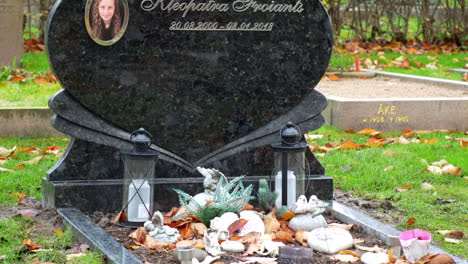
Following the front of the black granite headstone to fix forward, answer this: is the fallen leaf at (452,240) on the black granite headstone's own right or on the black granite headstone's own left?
on the black granite headstone's own left

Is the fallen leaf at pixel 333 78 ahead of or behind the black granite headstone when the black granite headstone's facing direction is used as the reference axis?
behind

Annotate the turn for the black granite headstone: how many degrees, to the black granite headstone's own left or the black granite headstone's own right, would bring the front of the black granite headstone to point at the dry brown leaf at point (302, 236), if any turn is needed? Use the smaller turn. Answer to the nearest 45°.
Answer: approximately 45° to the black granite headstone's own left

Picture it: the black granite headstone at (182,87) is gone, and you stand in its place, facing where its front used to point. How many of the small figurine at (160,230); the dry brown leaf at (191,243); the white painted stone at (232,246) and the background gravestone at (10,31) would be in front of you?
3

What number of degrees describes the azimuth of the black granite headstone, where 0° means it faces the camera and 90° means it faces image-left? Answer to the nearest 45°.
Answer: approximately 0°

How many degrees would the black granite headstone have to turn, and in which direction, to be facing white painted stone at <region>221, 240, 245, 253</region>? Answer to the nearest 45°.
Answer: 0° — it already faces it

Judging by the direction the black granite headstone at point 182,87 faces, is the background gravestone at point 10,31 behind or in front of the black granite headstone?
behind

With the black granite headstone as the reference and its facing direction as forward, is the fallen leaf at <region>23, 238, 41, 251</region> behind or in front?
in front

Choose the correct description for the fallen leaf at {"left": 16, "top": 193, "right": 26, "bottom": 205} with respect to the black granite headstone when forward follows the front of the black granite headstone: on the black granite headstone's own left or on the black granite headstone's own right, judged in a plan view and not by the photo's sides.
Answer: on the black granite headstone's own right

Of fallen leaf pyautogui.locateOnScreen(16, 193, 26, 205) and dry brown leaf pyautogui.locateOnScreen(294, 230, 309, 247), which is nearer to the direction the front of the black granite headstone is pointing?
the dry brown leaf

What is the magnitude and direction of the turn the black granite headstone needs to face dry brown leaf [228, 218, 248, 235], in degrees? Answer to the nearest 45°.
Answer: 0° — it already faces it

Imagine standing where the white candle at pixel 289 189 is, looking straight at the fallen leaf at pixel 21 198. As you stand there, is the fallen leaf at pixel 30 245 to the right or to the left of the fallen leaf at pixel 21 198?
left

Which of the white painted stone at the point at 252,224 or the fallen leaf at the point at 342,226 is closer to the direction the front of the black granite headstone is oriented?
the white painted stone

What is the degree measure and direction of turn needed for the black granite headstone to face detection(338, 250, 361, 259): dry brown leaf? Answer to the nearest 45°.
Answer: approximately 45° to its left

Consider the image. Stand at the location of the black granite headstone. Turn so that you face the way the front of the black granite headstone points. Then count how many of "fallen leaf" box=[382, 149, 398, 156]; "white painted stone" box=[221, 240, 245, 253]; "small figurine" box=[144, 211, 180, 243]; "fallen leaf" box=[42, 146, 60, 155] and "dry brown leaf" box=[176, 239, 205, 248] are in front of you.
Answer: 3

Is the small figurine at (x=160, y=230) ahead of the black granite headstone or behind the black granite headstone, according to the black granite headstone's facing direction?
ahead
